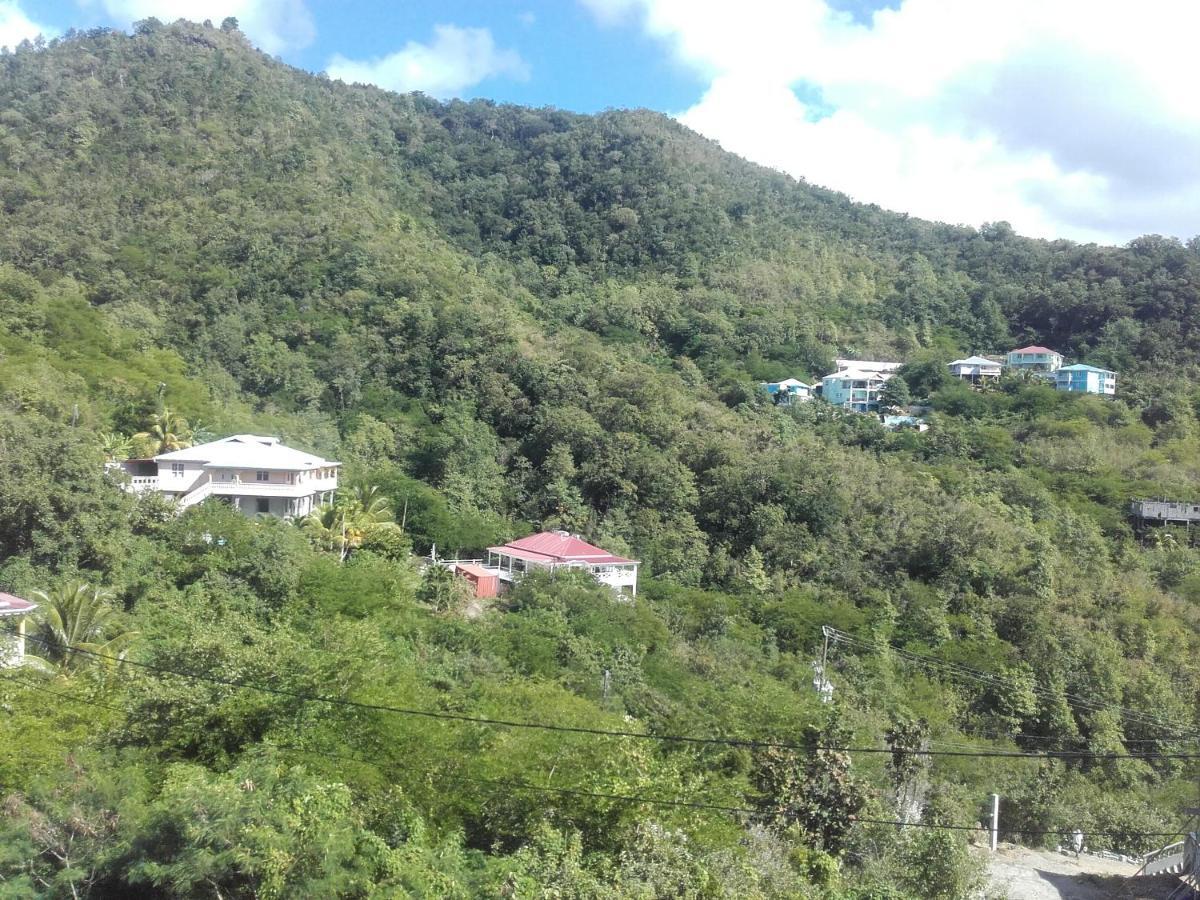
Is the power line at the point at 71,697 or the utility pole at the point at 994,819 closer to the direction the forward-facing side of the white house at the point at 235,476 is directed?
the power line

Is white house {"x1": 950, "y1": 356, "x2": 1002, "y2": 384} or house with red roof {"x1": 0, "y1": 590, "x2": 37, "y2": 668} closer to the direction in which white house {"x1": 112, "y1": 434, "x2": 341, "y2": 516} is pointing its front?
the house with red roof

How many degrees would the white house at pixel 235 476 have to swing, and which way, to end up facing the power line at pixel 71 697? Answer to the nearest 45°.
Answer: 0° — it already faces it

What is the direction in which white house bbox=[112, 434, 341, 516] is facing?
toward the camera

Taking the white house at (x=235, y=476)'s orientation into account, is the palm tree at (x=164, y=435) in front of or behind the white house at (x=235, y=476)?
behind

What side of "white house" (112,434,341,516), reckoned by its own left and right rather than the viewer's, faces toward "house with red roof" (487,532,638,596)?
left

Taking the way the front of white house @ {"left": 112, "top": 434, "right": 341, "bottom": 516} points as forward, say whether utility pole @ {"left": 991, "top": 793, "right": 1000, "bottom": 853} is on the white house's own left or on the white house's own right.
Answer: on the white house's own left

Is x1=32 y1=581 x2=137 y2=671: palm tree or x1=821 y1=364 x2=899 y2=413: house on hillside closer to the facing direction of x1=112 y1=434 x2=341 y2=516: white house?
the palm tree

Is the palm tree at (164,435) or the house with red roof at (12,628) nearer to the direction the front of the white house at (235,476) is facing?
the house with red roof

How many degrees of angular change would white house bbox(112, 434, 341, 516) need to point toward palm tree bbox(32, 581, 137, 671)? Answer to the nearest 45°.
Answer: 0° — it already faces it

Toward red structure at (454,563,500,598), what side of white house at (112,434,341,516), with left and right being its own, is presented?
left

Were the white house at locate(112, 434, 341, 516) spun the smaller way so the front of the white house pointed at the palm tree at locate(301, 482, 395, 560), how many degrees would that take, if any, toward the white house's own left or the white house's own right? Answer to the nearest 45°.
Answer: approximately 90° to the white house's own left

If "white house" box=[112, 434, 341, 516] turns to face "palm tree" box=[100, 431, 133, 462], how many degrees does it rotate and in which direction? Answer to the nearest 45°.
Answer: approximately 135° to its right
